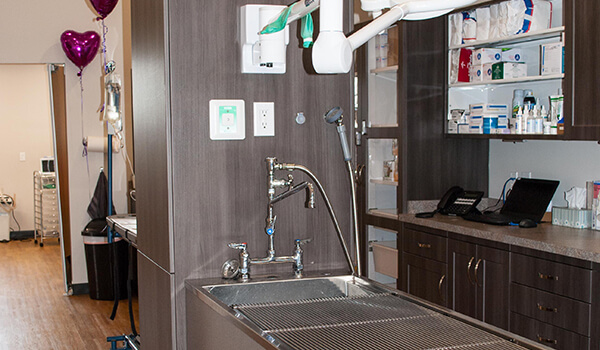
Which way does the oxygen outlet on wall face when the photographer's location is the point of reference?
facing the viewer

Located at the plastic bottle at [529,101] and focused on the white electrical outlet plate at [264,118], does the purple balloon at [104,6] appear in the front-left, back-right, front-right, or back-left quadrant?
front-right

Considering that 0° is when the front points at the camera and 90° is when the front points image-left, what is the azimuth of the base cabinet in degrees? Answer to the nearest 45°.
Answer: approximately 45°

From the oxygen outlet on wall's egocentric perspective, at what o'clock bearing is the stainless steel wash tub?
The stainless steel wash tub is roughly at 11 o'clock from the oxygen outlet on wall.

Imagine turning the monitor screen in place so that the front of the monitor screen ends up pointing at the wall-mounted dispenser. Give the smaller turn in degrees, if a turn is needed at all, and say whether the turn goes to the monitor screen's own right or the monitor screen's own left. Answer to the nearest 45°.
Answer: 0° — it already faces it

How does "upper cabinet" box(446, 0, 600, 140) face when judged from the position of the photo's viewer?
facing the viewer and to the left of the viewer

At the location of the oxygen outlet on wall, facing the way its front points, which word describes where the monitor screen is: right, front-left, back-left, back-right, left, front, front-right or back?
back-left

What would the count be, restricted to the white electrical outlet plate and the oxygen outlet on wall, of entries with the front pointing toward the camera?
2

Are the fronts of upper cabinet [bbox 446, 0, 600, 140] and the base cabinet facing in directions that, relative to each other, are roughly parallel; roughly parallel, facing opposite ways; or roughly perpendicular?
roughly parallel

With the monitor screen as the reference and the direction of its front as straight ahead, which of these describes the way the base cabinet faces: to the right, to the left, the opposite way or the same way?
the same way

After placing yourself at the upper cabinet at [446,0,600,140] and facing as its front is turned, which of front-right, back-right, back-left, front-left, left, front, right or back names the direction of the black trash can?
front-right

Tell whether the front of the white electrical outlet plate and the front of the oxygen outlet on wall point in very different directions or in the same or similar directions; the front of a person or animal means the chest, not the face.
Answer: same or similar directions
